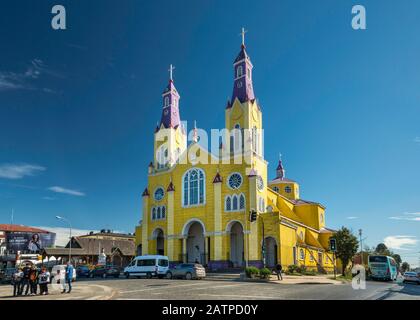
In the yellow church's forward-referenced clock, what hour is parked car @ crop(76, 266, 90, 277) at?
The parked car is roughly at 1 o'clock from the yellow church.

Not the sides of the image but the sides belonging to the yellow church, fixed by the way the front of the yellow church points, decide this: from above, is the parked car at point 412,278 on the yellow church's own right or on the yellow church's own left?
on the yellow church's own left

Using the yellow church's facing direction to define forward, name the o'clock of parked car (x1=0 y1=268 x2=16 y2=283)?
The parked car is roughly at 12 o'clock from the yellow church.

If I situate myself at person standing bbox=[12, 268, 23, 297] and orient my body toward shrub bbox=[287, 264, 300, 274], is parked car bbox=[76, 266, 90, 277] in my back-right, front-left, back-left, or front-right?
front-left

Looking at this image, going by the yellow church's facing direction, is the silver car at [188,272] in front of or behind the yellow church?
in front

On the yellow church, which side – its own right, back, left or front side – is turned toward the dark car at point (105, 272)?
front

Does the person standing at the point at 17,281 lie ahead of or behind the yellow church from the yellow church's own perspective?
ahead

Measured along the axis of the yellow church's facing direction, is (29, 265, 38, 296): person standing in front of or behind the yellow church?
in front
